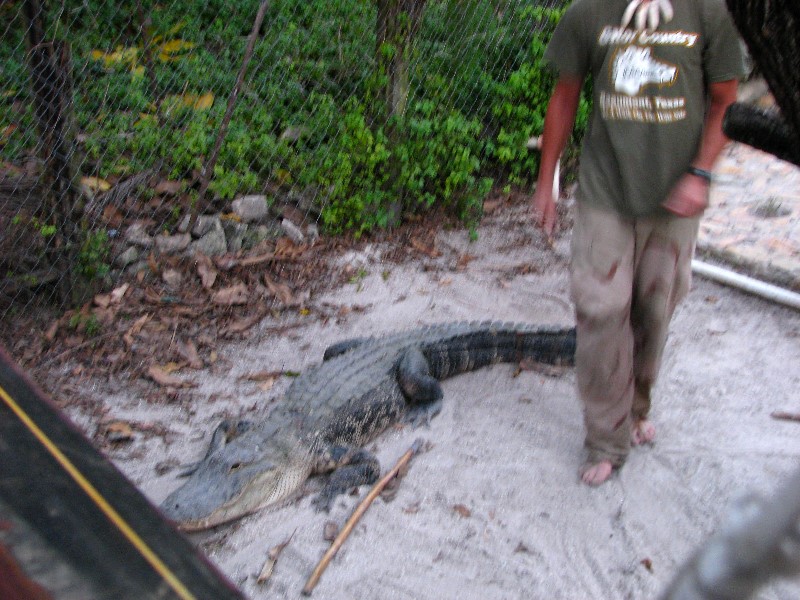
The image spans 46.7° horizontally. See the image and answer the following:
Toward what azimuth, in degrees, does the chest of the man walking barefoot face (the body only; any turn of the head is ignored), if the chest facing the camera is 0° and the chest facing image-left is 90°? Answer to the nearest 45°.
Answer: approximately 0°

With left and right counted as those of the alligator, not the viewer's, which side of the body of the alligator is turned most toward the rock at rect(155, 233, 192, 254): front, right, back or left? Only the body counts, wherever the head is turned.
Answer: right

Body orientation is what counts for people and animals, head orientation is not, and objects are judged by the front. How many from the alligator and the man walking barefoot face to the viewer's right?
0

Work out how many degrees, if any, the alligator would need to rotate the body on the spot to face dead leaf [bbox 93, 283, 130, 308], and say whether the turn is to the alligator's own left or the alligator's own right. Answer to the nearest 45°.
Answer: approximately 90° to the alligator's own right

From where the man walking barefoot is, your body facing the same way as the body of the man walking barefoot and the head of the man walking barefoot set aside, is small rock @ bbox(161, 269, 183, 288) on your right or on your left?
on your right

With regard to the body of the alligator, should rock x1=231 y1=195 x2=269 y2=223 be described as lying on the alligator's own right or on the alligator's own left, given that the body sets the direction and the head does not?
on the alligator's own right

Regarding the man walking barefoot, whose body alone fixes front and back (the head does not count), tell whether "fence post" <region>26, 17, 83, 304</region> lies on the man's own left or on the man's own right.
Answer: on the man's own right

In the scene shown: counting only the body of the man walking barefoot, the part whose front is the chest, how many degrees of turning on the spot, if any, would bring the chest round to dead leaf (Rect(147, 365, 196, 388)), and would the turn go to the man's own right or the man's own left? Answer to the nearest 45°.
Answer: approximately 90° to the man's own right

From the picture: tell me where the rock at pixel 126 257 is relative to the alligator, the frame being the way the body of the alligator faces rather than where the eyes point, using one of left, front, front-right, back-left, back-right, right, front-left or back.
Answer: right

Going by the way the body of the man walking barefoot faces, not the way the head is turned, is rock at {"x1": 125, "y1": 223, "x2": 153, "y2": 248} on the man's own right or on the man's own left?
on the man's own right

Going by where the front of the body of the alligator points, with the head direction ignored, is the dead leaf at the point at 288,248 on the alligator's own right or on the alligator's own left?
on the alligator's own right

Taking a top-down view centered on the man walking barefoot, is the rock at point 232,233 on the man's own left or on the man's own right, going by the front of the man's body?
on the man's own right

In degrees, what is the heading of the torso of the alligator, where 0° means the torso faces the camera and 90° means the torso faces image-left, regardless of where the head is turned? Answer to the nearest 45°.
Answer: approximately 45°
